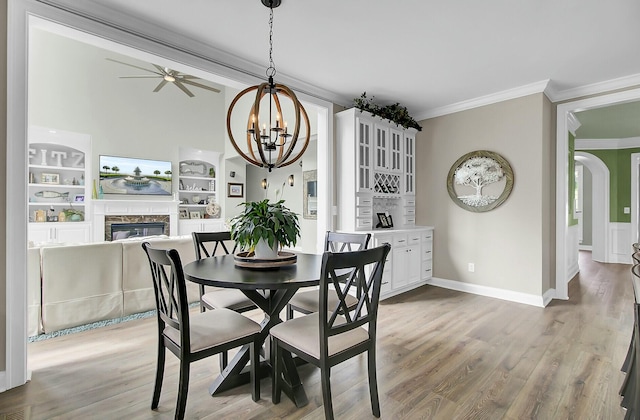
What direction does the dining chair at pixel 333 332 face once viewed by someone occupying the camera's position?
facing away from the viewer and to the left of the viewer

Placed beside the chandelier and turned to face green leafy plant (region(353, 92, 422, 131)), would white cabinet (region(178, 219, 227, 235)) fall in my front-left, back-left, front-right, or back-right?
front-left

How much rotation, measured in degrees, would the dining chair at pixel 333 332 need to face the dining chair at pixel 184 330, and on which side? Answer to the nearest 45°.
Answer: approximately 45° to its left

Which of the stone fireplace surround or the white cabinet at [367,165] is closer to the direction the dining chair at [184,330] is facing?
the white cabinet

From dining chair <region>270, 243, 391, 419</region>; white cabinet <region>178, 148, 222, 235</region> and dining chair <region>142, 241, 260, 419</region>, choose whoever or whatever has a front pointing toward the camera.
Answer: the white cabinet

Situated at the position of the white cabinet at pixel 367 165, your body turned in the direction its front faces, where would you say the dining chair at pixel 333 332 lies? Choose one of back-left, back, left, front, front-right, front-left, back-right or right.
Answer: front-right

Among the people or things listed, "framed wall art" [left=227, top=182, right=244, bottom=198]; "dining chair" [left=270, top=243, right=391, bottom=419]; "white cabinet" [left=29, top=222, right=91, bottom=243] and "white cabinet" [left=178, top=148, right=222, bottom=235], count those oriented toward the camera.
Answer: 3

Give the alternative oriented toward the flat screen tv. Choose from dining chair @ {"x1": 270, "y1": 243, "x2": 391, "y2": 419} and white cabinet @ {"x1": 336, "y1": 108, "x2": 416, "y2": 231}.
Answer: the dining chair

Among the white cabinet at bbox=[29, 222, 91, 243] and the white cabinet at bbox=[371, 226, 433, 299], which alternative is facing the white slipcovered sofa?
the white cabinet at bbox=[29, 222, 91, 243]

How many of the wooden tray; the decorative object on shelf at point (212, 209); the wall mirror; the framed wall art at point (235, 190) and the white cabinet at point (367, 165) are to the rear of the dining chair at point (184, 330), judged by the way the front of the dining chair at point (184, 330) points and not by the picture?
0

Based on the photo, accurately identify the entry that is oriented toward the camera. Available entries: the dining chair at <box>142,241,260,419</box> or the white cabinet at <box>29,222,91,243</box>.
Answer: the white cabinet

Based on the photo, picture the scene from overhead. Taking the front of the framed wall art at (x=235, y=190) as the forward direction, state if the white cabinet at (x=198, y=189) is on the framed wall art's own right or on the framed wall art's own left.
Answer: on the framed wall art's own right

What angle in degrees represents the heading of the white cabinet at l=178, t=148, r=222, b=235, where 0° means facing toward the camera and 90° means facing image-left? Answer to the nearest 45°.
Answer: approximately 0°

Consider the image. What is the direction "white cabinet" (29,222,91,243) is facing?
toward the camera

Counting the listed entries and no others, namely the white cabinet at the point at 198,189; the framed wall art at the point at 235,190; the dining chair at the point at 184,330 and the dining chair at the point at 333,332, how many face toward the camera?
2

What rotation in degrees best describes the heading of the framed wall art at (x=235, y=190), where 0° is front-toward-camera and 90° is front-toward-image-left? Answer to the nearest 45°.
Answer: approximately 0°

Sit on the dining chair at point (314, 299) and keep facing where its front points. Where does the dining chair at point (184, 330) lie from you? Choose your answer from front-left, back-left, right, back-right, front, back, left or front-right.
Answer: front

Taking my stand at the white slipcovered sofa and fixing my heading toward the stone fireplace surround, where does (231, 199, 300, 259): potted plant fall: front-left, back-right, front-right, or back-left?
back-right
